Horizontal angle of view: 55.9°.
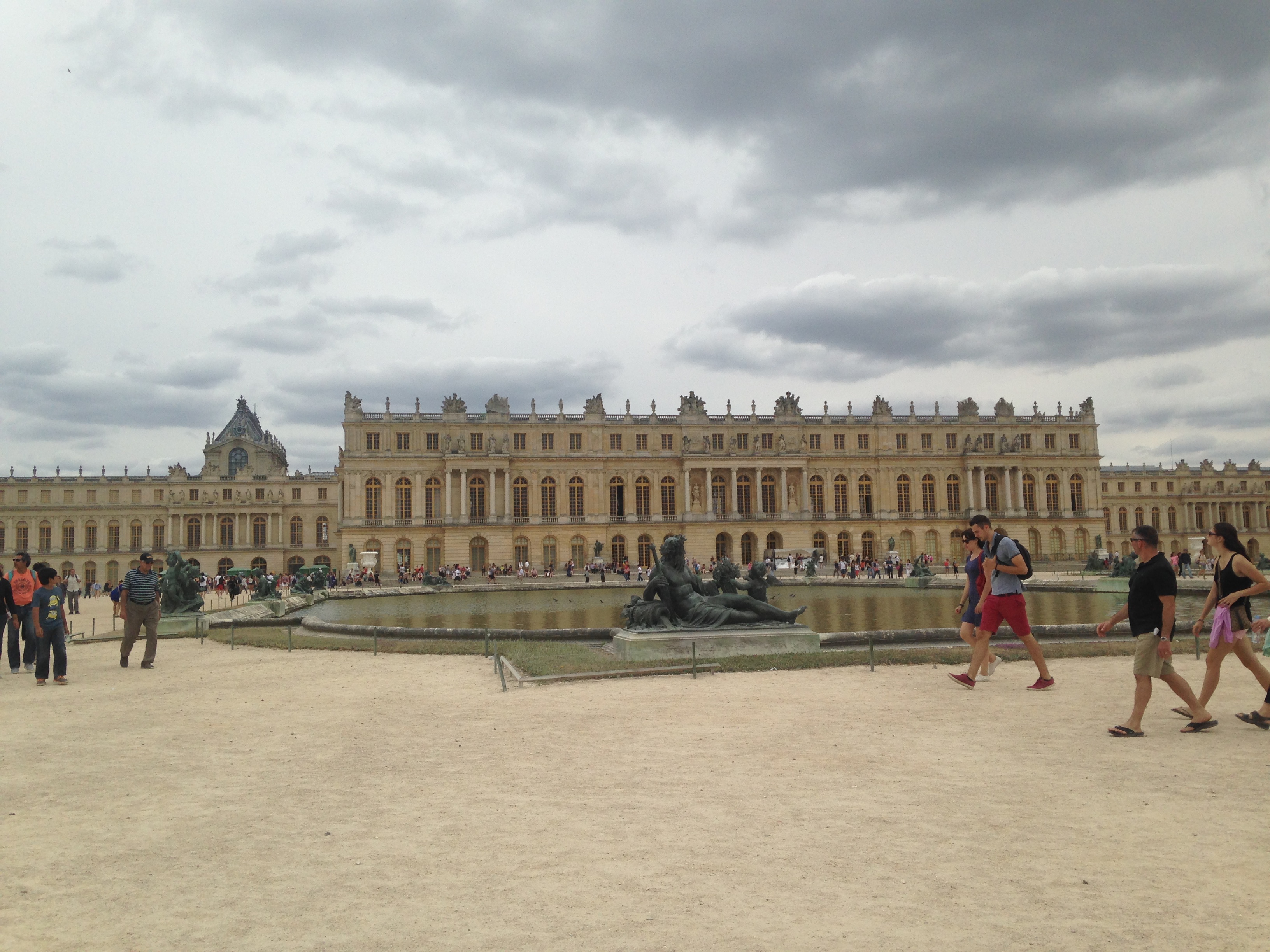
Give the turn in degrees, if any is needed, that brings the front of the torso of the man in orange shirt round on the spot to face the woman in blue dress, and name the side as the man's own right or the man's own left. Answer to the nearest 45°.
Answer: approximately 45° to the man's own left

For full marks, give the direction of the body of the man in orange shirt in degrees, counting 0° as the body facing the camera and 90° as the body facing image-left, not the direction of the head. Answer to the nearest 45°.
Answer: approximately 0°

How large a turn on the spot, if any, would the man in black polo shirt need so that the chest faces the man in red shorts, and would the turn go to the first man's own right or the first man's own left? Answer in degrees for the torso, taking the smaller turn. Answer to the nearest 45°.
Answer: approximately 45° to the first man's own right

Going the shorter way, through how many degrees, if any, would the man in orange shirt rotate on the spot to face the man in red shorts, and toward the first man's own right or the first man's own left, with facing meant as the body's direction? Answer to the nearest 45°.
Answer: approximately 45° to the first man's own left

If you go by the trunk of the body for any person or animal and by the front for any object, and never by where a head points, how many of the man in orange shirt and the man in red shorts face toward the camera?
1

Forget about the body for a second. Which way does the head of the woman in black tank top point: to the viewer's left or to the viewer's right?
to the viewer's left

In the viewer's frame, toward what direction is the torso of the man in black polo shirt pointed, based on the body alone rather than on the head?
to the viewer's left

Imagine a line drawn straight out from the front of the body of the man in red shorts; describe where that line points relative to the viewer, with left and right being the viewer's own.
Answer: facing to the left of the viewer

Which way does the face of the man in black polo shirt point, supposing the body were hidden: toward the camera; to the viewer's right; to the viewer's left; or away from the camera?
to the viewer's left
